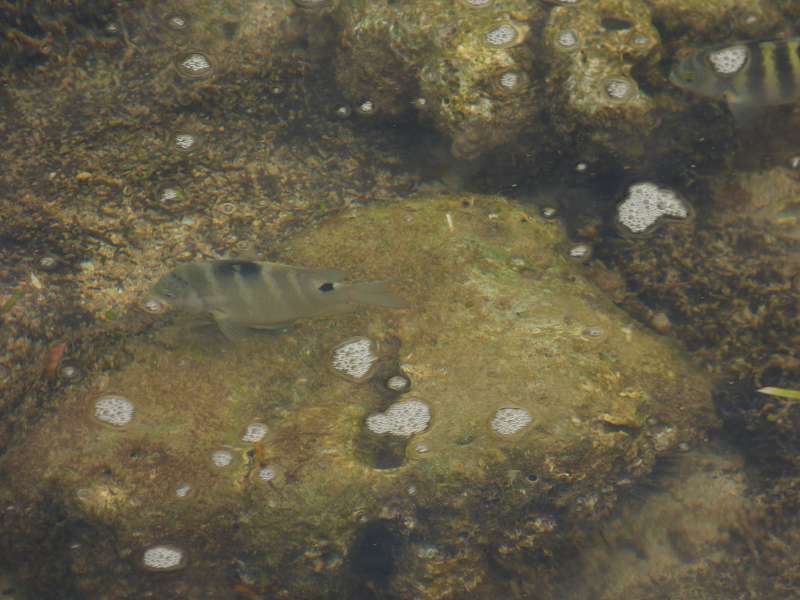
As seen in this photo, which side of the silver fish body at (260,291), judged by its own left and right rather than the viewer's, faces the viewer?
left

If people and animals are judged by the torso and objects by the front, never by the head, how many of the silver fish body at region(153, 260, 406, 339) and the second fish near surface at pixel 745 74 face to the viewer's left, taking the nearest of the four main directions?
2

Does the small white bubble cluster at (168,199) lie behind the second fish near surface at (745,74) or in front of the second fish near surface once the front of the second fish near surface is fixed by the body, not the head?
in front

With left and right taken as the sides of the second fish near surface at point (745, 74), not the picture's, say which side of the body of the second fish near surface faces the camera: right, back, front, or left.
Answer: left

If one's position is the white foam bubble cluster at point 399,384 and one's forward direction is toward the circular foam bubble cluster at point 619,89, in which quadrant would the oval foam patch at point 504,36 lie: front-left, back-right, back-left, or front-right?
front-left

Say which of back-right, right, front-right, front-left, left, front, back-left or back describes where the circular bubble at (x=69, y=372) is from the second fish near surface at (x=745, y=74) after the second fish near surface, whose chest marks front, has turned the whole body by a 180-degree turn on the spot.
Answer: back-right

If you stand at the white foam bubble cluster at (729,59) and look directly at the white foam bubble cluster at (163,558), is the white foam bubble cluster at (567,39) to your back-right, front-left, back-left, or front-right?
front-right

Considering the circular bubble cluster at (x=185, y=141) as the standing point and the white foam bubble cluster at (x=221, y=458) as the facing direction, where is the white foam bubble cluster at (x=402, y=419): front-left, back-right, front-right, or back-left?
front-left

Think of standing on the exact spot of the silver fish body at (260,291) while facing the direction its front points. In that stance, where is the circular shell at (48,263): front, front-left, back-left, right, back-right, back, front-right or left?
front-right
